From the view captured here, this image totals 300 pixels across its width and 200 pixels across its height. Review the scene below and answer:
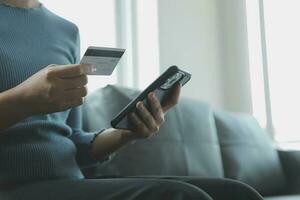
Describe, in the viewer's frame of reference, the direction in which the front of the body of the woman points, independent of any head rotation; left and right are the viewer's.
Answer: facing the viewer and to the right of the viewer
